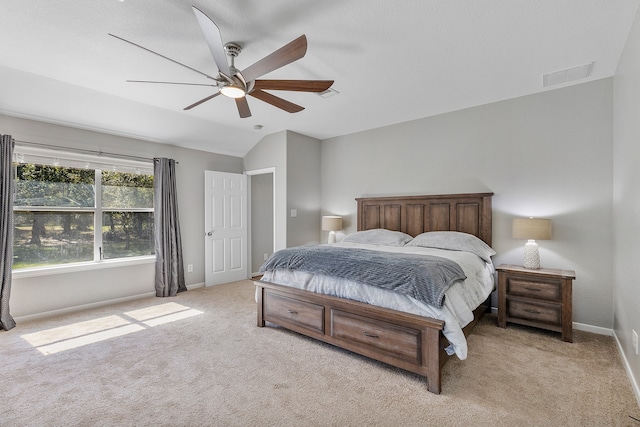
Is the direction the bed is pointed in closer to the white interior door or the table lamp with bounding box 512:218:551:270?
the white interior door

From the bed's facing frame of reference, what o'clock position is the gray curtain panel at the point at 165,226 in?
The gray curtain panel is roughly at 2 o'clock from the bed.

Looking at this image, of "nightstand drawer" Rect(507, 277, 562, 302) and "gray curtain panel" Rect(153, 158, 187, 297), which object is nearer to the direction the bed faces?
the gray curtain panel

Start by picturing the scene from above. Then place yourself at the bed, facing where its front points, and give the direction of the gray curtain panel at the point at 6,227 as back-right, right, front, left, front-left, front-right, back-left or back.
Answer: front-right

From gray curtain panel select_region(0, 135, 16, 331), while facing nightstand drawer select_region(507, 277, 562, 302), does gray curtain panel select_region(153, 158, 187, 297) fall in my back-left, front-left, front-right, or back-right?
front-left

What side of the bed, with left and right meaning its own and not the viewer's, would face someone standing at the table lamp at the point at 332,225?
right

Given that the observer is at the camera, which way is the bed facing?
facing the viewer and to the left of the viewer

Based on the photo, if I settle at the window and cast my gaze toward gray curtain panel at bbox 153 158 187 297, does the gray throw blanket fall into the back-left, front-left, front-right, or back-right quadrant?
front-right

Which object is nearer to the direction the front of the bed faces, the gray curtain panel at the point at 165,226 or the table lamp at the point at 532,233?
the gray curtain panel

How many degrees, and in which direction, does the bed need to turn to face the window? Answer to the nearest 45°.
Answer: approximately 45° to its right
